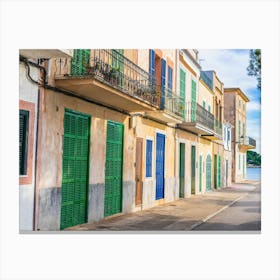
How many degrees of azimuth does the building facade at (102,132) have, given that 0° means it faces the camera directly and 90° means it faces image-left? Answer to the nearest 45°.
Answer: approximately 315°

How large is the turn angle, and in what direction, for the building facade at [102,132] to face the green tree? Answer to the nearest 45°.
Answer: approximately 45° to its left
